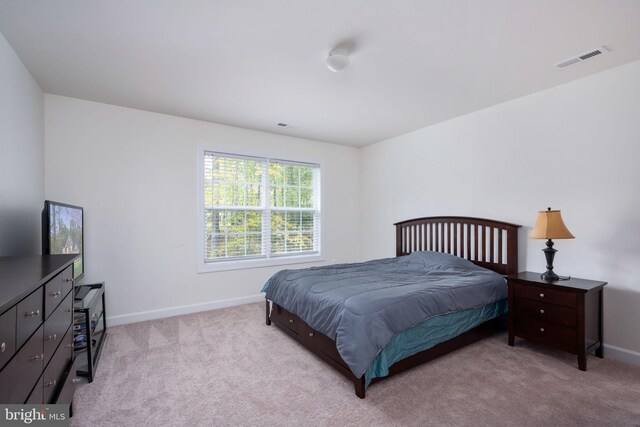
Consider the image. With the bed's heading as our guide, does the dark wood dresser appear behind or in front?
in front

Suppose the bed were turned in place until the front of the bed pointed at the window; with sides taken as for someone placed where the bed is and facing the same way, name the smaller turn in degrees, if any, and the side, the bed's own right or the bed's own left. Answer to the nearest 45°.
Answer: approximately 90° to the bed's own right

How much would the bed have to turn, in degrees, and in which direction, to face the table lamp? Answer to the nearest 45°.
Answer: approximately 135° to its left

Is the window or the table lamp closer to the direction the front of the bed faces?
the window

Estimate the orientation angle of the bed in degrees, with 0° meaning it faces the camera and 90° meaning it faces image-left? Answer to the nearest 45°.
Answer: approximately 45°

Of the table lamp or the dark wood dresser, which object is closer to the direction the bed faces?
the dark wood dresser
